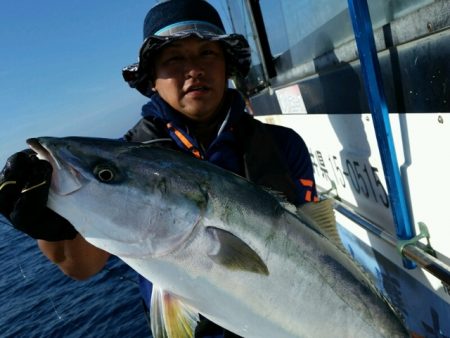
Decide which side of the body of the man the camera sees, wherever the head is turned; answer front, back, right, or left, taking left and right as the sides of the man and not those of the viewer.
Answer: front
